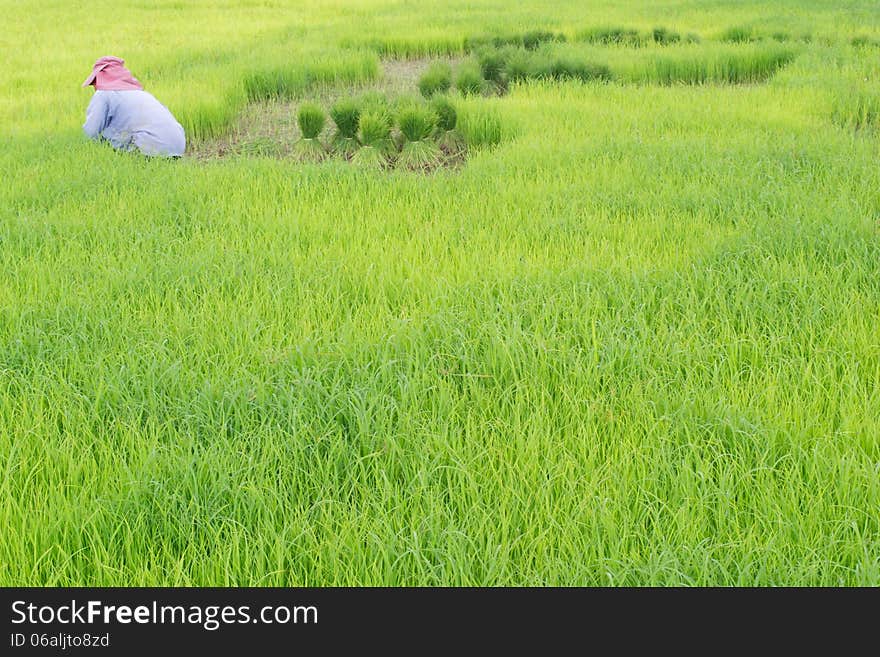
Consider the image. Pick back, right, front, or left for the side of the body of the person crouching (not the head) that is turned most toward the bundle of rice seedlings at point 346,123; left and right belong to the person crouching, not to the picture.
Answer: back

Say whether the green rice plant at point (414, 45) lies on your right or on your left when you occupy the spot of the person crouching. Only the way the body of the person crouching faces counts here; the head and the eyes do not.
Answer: on your right

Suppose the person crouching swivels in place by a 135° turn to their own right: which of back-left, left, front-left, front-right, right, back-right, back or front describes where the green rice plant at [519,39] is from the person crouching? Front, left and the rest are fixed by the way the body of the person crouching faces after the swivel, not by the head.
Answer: front

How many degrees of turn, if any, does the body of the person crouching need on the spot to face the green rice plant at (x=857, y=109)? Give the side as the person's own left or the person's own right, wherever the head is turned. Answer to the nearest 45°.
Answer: approximately 180°

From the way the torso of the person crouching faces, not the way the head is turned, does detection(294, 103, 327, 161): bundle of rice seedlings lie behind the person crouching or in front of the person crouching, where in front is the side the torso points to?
behind

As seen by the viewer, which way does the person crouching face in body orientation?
to the viewer's left

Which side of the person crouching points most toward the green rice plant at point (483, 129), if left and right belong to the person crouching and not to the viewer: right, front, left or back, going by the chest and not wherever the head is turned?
back
